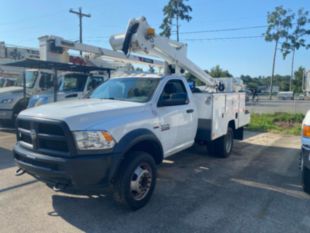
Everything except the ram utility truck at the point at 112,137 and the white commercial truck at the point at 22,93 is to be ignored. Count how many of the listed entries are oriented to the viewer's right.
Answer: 0

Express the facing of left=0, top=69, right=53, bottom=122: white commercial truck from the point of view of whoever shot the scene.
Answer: facing the viewer and to the left of the viewer

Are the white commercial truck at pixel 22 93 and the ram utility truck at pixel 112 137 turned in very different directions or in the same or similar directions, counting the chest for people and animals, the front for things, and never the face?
same or similar directions

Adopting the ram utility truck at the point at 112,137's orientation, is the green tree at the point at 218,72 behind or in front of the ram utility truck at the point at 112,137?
behind

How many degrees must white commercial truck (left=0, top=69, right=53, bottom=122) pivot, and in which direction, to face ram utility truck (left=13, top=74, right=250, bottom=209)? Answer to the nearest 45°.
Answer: approximately 45° to its left

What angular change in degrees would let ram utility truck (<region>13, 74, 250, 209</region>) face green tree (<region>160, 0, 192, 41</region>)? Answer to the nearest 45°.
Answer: approximately 135° to its right

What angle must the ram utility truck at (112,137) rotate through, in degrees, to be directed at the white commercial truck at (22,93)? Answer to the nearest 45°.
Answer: approximately 90° to its right

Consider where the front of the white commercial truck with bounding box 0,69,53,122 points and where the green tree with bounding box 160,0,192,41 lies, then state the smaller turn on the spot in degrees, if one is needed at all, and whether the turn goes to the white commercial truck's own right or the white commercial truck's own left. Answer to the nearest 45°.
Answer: approximately 180°

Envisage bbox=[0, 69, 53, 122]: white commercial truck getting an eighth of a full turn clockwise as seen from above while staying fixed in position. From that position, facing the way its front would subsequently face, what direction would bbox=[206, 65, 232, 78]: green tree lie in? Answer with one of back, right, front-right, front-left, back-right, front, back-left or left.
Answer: back-right
